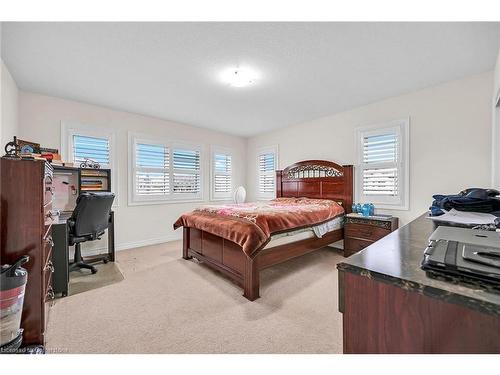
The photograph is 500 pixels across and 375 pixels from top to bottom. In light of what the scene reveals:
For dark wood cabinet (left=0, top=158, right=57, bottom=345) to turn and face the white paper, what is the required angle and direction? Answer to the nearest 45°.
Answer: approximately 45° to its right

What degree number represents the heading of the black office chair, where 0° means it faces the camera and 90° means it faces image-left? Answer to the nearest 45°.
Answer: approximately 135°

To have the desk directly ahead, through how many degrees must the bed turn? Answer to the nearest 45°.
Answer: approximately 45° to its right

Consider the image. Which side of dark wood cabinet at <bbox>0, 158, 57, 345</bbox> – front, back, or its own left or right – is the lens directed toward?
right

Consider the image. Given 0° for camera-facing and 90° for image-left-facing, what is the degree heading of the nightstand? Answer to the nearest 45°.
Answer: approximately 45°

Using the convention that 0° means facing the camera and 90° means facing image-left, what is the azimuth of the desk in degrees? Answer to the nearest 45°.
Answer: approximately 315°

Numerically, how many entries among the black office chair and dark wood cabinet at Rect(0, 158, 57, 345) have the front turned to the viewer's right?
1

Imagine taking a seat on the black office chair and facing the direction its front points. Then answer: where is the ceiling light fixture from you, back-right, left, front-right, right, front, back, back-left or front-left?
back

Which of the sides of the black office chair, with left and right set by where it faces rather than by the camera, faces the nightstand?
back

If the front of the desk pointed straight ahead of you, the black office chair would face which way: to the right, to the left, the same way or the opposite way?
the opposite way

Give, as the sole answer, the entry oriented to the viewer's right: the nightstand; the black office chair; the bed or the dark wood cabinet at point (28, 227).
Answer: the dark wood cabinet

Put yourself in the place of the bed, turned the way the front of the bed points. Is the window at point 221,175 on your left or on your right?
on your right
